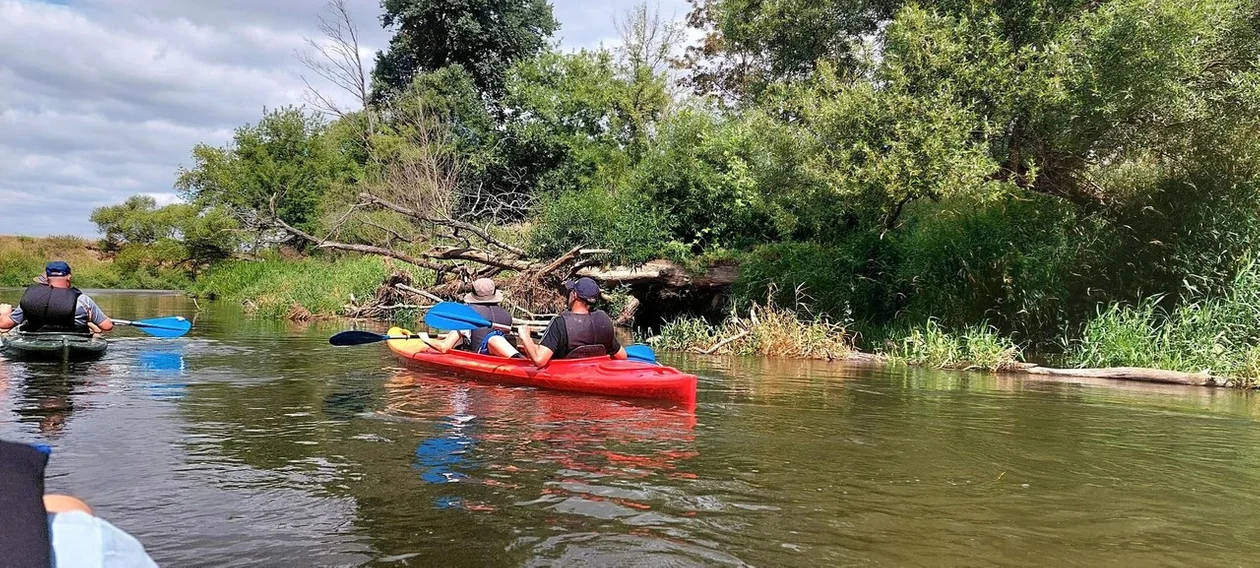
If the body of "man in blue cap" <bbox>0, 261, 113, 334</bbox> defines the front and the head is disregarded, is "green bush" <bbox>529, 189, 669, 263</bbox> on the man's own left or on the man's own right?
on the man's own right

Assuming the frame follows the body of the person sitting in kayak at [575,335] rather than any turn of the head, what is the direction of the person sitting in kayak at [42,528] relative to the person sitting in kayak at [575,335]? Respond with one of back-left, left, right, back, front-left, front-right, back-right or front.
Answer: back-left

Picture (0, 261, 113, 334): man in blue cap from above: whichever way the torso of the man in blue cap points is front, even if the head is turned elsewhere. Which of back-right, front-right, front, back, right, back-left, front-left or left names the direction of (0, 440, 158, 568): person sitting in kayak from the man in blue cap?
back

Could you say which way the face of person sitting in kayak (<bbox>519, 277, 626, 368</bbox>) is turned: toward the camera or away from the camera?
away from the camera

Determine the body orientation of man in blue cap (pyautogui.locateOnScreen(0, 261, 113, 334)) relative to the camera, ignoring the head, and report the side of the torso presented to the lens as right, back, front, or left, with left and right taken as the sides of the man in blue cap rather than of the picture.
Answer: back

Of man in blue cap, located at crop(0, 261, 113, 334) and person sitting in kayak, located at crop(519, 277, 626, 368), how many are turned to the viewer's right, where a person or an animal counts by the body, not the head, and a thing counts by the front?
0

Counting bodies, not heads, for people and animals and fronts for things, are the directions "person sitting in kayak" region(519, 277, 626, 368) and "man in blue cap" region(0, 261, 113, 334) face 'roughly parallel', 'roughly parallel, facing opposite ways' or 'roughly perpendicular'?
roughly parallel

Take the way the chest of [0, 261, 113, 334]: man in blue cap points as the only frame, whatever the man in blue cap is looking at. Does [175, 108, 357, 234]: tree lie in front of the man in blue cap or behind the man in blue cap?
in front

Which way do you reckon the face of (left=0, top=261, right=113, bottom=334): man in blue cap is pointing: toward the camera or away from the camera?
away from the camera

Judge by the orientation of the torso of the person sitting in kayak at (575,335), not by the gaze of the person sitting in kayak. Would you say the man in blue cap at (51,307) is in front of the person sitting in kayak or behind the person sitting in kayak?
in front

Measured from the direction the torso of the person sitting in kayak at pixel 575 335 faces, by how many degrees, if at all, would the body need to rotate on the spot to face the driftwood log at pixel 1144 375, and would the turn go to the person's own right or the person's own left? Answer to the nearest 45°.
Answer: approximately 135° to the person's own right

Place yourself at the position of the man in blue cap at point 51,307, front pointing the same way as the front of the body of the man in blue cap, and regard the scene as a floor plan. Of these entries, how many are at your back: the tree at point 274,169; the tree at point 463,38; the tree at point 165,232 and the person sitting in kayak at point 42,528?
1

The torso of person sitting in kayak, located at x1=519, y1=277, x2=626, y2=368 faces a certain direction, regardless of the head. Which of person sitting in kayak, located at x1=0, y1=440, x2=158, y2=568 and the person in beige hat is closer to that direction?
the person in beige hat

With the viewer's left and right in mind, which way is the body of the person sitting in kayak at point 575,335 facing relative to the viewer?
facing away from the viewer and to the left of the viewer
